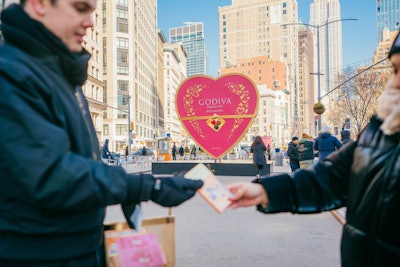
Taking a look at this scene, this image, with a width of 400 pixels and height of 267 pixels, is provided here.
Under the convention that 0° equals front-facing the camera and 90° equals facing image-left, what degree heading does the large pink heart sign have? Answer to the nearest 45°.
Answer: approximately 0°

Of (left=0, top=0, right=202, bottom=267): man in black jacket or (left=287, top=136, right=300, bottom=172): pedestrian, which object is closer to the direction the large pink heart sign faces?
the man in black jacket

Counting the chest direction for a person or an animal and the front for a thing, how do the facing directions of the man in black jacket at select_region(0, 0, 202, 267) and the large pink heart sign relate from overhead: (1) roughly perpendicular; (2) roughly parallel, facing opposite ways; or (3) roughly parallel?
roughly perpendicular

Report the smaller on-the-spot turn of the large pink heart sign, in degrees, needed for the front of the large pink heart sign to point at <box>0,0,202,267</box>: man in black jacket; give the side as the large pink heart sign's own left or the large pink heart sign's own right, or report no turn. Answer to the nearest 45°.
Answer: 0° — it already faces them

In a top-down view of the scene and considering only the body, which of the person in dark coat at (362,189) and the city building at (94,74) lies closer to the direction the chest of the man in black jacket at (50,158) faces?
the person in dark coat

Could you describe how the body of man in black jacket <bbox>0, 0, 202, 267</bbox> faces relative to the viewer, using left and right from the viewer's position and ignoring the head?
facing to the right of the viewer

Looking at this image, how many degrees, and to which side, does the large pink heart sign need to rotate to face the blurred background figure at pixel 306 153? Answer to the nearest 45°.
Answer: approximately 45° to its left
